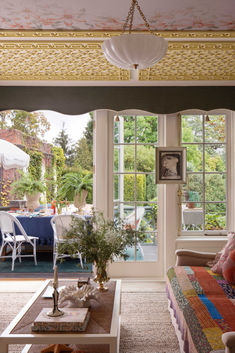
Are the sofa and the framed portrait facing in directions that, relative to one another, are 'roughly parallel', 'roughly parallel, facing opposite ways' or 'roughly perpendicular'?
roughly perpendicular

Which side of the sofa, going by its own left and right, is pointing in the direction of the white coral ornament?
front

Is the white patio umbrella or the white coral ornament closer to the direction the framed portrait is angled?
the white coral ornament

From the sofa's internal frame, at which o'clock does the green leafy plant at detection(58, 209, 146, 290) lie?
The green leafy plant is roughly at 12 o'clock from the sofa.

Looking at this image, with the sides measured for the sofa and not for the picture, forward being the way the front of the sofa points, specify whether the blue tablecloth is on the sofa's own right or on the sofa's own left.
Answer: on the sofa's own right

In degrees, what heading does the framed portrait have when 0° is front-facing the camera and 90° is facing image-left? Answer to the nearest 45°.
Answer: approximately 0°

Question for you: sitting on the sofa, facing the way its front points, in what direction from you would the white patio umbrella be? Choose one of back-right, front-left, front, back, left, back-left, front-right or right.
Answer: front-right

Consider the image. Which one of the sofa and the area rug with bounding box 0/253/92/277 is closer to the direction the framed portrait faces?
the sofa

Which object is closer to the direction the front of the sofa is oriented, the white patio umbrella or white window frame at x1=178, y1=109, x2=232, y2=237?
the white patio umbrella

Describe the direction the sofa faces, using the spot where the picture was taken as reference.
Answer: facing to the left of the viewer

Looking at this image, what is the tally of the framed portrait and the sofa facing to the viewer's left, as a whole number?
1

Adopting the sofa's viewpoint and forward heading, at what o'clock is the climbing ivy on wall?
The climbing ivy on wall is roughly at 2 o'clock from the sofa.
